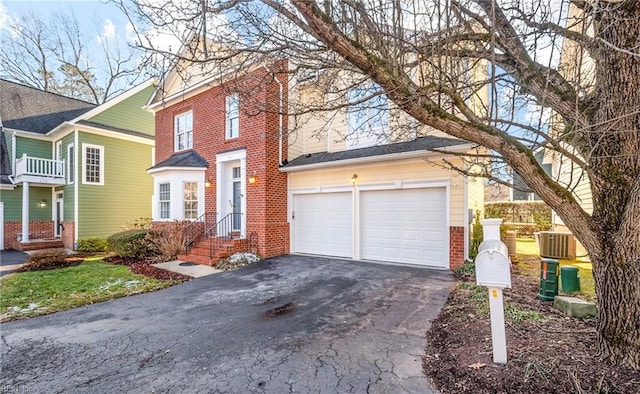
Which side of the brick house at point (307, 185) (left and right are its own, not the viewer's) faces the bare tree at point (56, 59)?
right

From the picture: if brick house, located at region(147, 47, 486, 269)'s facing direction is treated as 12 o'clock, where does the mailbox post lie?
The mailbox post is roughly at 10 o'clock from the brick house.

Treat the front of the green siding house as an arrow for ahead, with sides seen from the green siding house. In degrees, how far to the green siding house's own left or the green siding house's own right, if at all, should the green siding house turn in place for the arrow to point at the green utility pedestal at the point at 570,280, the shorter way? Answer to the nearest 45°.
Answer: approximately 45° to the green siding house's own left

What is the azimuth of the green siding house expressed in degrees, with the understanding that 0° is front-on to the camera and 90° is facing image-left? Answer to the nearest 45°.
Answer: approximately 45°

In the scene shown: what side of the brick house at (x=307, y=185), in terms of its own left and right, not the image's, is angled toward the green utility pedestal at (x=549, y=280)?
left

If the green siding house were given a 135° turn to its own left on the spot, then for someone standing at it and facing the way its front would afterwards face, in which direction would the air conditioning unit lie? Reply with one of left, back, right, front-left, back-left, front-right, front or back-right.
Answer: front-right

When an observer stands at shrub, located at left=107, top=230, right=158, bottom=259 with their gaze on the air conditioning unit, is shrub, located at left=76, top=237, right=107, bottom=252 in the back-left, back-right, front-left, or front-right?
back-left

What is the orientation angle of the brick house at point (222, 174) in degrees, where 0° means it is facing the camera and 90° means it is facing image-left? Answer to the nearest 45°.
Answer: approximately 45°

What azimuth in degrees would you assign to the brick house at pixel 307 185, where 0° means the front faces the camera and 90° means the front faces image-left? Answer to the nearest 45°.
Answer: approximately 45°
